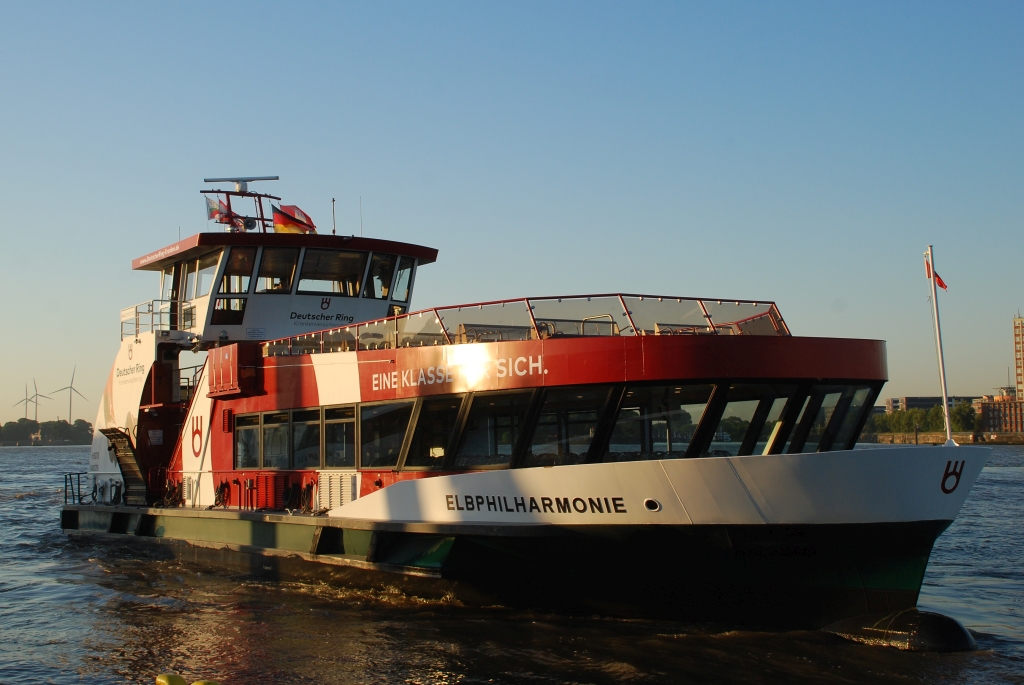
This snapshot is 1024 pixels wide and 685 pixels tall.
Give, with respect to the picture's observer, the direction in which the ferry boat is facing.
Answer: facing the viewer and to the right of the viewer
